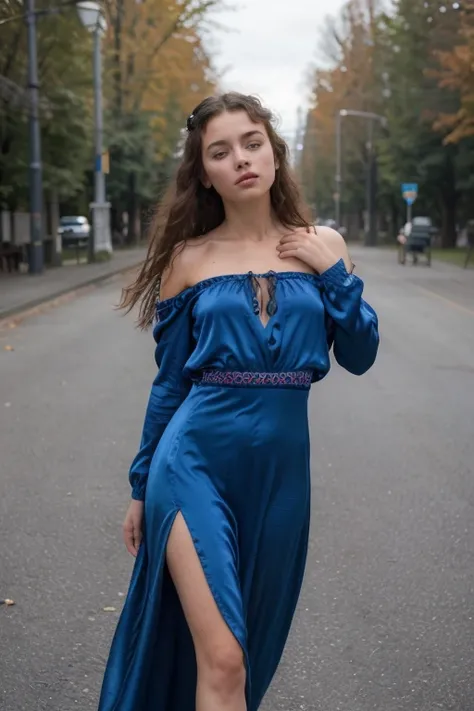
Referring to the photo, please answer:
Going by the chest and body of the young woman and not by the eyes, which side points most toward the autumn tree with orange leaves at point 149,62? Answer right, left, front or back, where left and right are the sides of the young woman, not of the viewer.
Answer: back

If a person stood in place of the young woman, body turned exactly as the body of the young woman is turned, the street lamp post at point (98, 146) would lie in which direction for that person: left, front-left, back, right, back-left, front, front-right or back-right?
back

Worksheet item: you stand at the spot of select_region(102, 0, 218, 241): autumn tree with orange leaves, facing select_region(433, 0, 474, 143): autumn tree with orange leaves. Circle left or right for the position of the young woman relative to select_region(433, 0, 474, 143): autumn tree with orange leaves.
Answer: right

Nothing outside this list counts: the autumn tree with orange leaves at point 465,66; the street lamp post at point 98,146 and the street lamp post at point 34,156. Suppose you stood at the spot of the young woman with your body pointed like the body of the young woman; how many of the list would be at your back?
3

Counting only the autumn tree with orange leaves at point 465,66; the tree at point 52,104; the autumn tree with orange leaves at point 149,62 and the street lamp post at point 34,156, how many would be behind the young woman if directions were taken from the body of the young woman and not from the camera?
4

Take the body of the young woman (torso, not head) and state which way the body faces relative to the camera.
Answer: toward the camera

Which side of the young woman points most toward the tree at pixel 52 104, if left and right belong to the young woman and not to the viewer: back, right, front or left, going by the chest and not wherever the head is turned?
back

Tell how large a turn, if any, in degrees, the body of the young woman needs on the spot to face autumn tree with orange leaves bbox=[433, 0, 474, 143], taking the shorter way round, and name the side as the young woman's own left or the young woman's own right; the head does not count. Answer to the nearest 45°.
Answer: approximately 180°

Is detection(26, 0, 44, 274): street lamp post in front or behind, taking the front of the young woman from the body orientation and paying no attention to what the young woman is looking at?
behind
